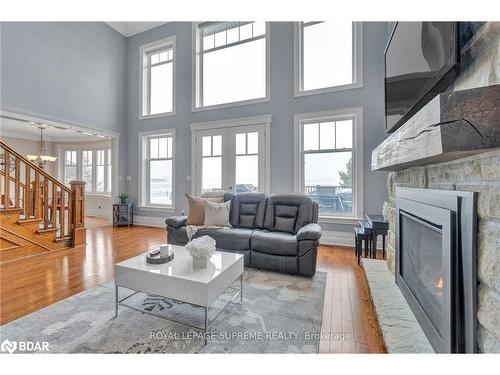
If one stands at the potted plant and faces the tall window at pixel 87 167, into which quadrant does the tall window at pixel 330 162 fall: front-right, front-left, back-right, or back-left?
back-right

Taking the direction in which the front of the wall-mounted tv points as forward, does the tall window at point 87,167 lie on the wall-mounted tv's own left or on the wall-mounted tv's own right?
on the wall-mounted tv's own right

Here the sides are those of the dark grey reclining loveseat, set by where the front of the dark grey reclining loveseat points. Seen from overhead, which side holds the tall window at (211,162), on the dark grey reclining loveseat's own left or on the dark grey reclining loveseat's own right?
on the dark grey reclining loveseat's own right

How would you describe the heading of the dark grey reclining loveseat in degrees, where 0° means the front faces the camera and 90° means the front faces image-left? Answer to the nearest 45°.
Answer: approximately 45°

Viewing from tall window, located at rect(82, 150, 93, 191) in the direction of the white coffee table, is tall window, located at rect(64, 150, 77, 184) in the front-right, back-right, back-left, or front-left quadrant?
back-right

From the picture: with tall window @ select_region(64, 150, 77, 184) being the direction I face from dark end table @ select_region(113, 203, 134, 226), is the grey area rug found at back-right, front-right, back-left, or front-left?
back-left
